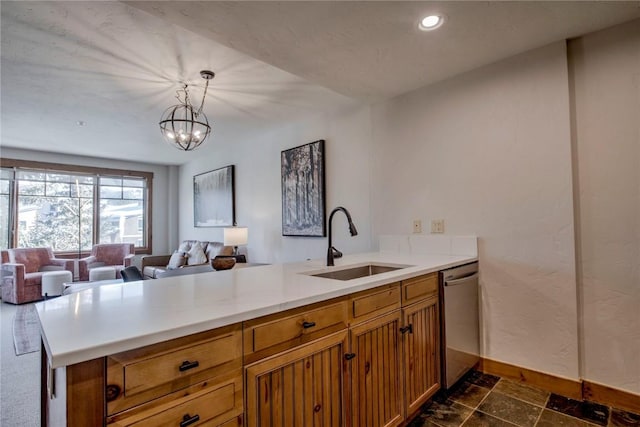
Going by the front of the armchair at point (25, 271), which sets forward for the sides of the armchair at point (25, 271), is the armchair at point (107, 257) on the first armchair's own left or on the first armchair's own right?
on the first armchair's own left

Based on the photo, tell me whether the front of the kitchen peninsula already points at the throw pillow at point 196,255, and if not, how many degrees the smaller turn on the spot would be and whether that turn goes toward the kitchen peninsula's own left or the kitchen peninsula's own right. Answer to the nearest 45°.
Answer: approximately 135° to the kitchen peninsula's own left

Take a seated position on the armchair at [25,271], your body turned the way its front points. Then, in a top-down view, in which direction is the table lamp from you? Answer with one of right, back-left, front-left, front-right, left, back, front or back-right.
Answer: front

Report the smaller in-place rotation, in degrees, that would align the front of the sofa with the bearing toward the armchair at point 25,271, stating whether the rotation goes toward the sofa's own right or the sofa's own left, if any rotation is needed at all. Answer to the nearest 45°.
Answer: approximately 45° to the sofa's own right

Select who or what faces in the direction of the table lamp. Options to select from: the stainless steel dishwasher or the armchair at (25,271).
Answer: the armchair

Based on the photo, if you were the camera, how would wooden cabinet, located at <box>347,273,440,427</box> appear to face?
facing the viewer and to the right of the viewer

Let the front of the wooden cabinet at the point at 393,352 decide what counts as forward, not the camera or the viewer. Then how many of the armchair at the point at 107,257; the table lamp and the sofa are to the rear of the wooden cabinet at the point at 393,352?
3

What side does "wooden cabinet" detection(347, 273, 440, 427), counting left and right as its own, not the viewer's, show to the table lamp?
back

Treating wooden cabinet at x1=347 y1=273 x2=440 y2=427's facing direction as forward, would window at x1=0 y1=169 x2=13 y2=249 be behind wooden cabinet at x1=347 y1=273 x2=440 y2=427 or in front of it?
behind

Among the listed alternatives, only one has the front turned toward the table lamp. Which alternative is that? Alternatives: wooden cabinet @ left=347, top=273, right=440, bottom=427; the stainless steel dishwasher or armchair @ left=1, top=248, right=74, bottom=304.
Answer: the armchair

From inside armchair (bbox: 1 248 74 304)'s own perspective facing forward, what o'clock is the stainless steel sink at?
The stainless steel sink is roughly at 1 o'clock from the armchair.

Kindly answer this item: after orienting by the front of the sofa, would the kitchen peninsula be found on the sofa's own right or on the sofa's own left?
on the sofa's own left

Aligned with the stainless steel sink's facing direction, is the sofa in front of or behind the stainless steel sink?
behind

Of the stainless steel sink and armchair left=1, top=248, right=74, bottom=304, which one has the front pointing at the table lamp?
the armchair

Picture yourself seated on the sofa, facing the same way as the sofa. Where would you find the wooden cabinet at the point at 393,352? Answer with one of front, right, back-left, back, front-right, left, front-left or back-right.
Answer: front-left

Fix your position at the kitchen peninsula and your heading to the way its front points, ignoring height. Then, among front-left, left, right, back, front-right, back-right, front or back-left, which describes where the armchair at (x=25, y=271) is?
back

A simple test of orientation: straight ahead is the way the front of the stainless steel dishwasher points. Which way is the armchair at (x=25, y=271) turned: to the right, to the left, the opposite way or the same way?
to the left

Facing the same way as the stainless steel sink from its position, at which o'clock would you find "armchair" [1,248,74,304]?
The armchair is roughly at 5 o'clock from the stainless steel sink.
